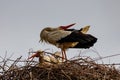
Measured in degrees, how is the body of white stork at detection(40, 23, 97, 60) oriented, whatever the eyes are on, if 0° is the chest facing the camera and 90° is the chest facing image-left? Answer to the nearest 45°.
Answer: approximately 90°
